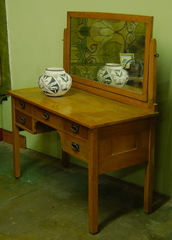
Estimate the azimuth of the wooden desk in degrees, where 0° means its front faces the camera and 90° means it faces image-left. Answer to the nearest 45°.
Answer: approximately 45°
